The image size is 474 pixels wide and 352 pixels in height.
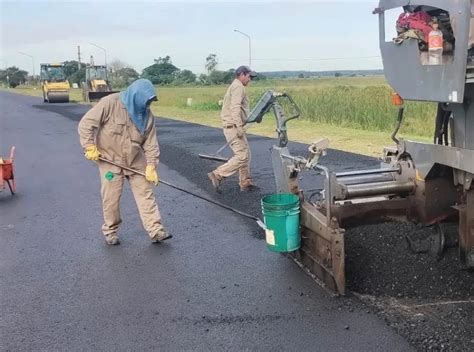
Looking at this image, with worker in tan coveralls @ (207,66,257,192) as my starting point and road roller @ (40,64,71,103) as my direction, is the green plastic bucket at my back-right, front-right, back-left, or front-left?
back-left

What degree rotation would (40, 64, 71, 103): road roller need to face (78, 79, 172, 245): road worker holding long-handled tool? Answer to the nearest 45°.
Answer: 0° — it already faces them

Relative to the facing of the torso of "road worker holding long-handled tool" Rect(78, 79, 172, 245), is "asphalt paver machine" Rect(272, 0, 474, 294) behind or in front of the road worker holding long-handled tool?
in front

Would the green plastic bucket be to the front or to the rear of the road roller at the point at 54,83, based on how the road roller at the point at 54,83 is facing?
to the front

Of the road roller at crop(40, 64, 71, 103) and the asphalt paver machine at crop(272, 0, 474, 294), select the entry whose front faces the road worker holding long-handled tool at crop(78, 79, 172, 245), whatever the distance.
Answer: the road roller

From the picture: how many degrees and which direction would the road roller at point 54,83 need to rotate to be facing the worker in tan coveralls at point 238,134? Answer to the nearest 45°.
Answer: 0° — it already faces them

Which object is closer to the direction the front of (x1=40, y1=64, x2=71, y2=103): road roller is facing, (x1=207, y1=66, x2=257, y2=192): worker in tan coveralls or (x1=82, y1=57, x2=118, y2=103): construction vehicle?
the worker in tan coveralls

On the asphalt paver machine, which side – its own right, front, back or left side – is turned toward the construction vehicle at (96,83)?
back

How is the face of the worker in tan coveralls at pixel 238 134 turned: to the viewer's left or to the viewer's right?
to the viewer's right

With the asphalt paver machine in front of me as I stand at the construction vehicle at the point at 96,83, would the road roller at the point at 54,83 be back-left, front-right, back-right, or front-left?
back-right
